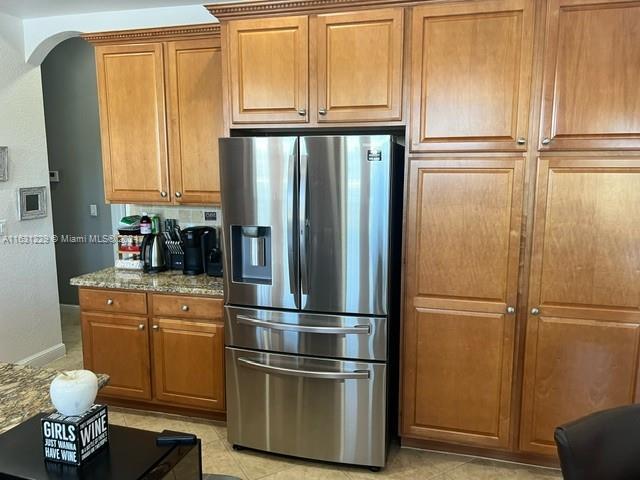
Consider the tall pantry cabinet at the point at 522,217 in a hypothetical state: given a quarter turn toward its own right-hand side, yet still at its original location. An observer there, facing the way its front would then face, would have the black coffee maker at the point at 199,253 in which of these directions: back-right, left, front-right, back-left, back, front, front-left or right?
front

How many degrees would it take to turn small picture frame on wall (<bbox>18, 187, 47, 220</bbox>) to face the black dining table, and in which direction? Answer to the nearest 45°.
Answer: approximately 45° to its right

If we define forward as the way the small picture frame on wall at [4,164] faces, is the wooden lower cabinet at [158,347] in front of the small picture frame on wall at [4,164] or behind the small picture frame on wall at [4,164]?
in front

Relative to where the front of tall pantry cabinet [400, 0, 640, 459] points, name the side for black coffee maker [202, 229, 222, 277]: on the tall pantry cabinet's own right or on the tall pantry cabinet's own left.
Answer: on the tall pantry cabinet's own right

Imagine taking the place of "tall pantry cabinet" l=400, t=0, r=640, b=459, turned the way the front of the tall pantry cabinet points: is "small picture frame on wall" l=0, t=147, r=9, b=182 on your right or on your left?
on your right

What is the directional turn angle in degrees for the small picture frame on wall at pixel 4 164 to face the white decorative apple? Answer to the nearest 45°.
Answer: approximately 45° to its right

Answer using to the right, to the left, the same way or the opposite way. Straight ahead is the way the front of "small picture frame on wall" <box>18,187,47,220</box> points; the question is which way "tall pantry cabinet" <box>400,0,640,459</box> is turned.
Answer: to the right

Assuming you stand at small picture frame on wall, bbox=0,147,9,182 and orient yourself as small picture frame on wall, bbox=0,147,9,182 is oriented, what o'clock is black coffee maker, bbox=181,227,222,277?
The black coffee maker is roughly at 12 o'clock from the small picture frame on wall.

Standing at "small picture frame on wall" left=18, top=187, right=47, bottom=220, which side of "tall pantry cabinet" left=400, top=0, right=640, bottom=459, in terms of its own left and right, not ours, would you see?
right

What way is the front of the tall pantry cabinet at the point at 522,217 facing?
toward the camera

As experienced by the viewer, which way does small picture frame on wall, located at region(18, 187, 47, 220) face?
facing the viewer and to the right of the viewer

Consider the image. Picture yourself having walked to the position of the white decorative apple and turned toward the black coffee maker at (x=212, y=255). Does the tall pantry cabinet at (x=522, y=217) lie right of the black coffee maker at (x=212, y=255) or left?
right

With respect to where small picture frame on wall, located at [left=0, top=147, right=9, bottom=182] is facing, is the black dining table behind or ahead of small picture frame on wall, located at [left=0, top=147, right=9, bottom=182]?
ahead
